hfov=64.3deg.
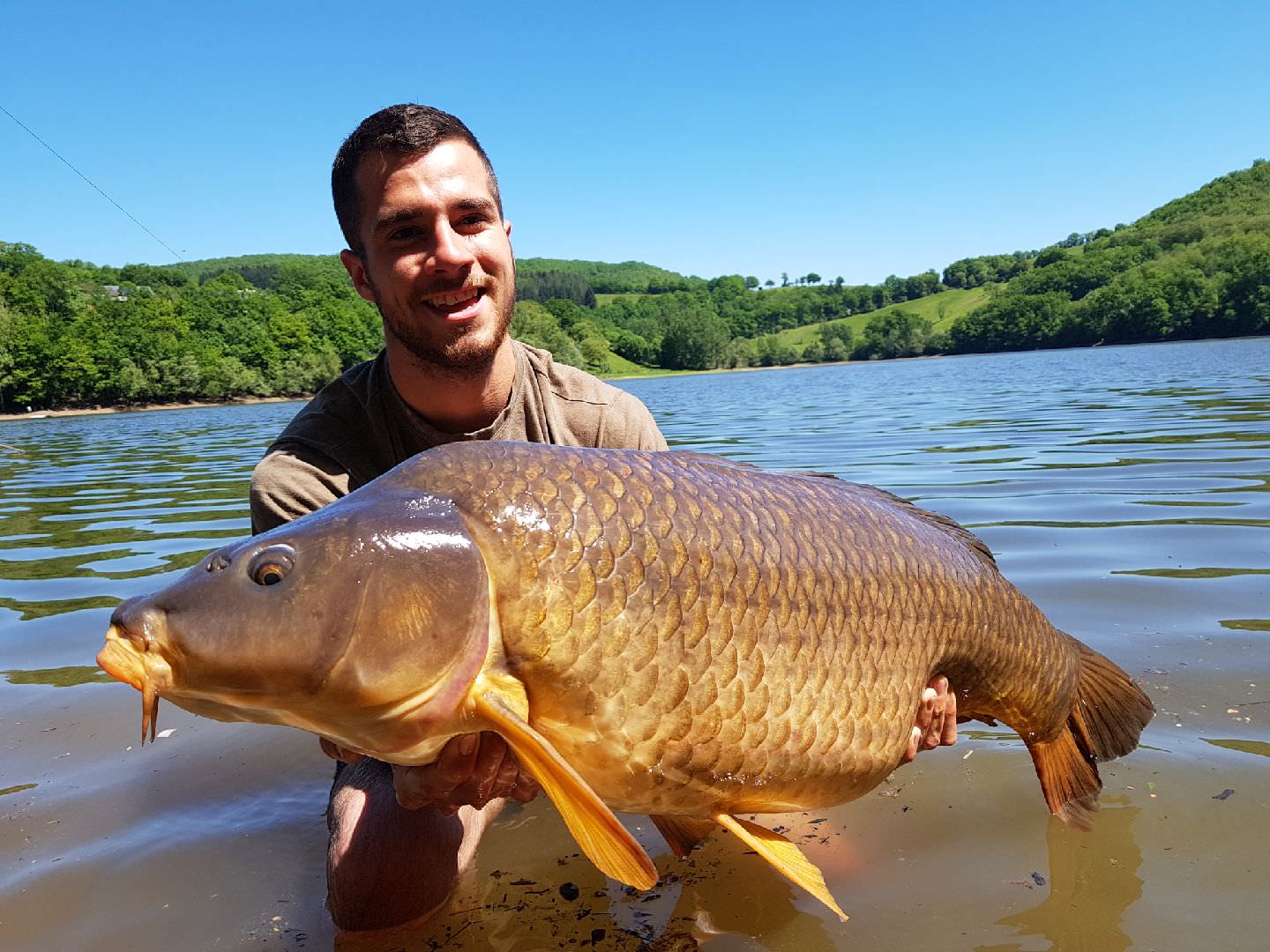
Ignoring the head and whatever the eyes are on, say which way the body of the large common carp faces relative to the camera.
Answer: to the viewer's left

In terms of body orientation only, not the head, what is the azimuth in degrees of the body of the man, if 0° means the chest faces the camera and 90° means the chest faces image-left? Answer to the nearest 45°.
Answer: approximately 0°
